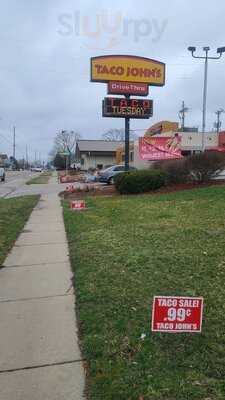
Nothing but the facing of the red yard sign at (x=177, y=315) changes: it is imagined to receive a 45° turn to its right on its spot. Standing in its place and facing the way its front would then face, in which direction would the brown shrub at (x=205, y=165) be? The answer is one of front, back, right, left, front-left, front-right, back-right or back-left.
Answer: back-right

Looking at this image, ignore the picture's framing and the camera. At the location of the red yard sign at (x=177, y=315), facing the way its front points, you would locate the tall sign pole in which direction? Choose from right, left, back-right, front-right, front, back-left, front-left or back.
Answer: back

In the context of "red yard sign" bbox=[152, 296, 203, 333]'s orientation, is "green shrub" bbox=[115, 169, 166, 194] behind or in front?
behind

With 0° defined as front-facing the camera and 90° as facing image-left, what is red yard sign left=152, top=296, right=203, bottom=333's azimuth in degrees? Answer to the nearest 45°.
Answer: approximately 0°

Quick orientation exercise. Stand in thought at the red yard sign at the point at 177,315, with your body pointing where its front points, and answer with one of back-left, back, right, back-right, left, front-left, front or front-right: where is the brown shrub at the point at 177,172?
back
